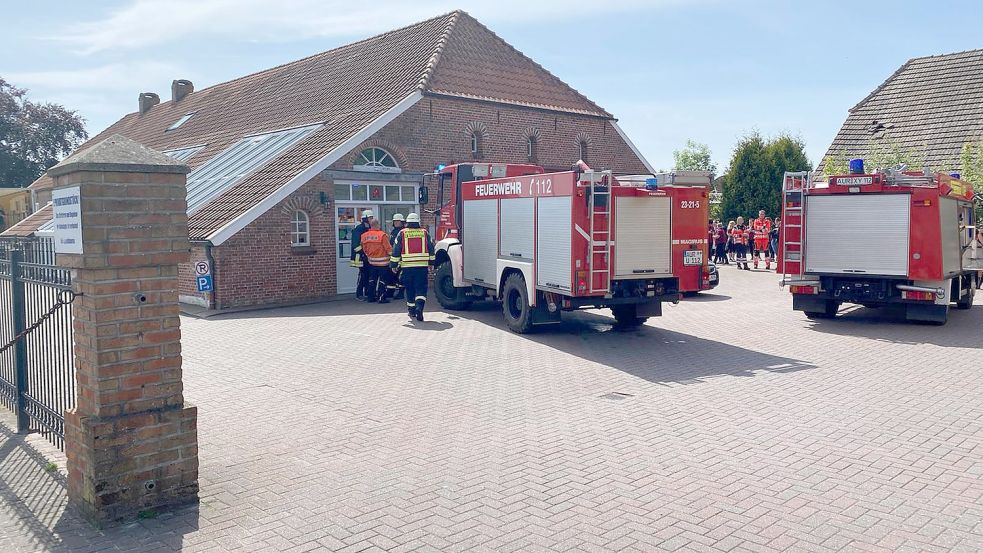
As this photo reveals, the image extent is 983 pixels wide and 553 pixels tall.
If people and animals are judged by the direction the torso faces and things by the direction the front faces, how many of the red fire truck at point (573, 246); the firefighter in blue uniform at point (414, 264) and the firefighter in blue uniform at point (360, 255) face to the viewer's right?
1

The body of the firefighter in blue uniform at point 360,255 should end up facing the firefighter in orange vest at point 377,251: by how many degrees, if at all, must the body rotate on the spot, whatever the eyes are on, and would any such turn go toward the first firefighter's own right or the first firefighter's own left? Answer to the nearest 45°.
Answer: approximately 45° to the first firefighter's own right

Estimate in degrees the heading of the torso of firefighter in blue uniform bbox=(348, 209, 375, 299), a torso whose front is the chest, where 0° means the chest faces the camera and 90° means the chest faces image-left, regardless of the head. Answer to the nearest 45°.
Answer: approximately 270°

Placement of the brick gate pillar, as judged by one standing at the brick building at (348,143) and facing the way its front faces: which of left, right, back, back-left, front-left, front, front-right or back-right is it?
front-right

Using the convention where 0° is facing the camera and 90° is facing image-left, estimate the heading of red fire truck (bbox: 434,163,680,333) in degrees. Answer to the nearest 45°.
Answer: approximately 135°

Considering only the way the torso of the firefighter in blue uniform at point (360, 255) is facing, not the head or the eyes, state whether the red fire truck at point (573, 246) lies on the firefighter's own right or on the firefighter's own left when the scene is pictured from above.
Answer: on the firefighter's own right

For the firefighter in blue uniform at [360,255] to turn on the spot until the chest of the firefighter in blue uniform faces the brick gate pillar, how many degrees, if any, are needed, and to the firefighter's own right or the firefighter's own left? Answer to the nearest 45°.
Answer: approximately 90° to the firefighter's own right
